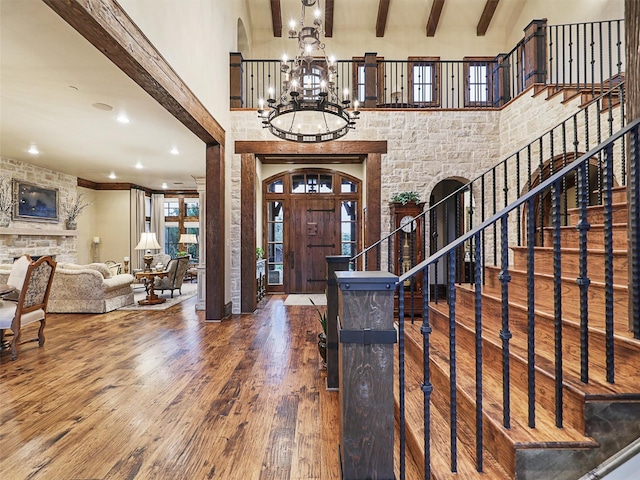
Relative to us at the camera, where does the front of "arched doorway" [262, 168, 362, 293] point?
facing the viewer

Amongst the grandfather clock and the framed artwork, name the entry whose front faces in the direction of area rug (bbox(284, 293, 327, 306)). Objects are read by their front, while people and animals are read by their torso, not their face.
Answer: the framed artwork

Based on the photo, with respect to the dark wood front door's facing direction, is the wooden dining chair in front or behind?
in front

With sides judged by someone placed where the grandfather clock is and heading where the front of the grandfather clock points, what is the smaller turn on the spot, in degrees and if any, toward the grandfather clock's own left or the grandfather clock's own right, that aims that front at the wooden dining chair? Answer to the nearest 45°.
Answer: approximately 45° to the grandfather clock's own right

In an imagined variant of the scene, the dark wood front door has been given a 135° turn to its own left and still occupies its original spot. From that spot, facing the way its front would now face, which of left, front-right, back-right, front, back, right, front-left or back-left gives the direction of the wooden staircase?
back-right

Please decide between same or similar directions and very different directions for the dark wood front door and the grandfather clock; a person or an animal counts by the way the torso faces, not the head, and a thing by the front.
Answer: same or similar directions

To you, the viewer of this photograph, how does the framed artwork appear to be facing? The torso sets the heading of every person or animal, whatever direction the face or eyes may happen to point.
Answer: facing the viewer and to the right of the viewer

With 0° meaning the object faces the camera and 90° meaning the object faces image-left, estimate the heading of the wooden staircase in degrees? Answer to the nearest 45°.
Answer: approximately 45°

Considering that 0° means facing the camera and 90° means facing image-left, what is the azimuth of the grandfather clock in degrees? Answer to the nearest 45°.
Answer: approximately 0°

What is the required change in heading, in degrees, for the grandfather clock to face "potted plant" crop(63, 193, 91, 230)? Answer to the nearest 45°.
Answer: approximately 90° to its right

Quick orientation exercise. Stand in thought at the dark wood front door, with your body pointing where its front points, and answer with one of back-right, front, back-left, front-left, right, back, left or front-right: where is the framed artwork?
right

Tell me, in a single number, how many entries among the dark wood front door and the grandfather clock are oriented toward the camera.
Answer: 2

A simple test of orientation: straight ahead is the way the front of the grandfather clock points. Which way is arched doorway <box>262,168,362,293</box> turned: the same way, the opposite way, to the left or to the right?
the same way

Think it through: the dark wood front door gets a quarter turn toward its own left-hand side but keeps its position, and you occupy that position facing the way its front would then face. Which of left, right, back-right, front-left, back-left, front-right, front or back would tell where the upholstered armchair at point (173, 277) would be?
back

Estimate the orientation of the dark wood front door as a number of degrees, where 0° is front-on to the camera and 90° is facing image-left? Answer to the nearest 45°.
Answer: approximately 0°

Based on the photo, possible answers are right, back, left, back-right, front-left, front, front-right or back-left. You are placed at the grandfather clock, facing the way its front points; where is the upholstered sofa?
right

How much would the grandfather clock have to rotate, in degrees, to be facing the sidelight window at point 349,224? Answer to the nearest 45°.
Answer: approximately 135° to its right
